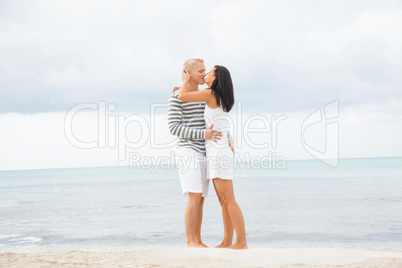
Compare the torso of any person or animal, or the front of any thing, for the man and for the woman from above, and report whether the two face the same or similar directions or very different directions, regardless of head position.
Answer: very different directions

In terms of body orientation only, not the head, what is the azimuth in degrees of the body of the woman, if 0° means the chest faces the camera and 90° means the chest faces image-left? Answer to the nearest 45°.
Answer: approximately 90°

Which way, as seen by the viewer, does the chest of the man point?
to the viewer's right

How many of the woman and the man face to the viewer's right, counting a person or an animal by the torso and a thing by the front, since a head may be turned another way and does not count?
1

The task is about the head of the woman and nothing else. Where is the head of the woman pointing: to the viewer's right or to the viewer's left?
to the viewer's left

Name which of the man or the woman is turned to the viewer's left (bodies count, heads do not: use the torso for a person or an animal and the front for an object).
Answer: the woman
